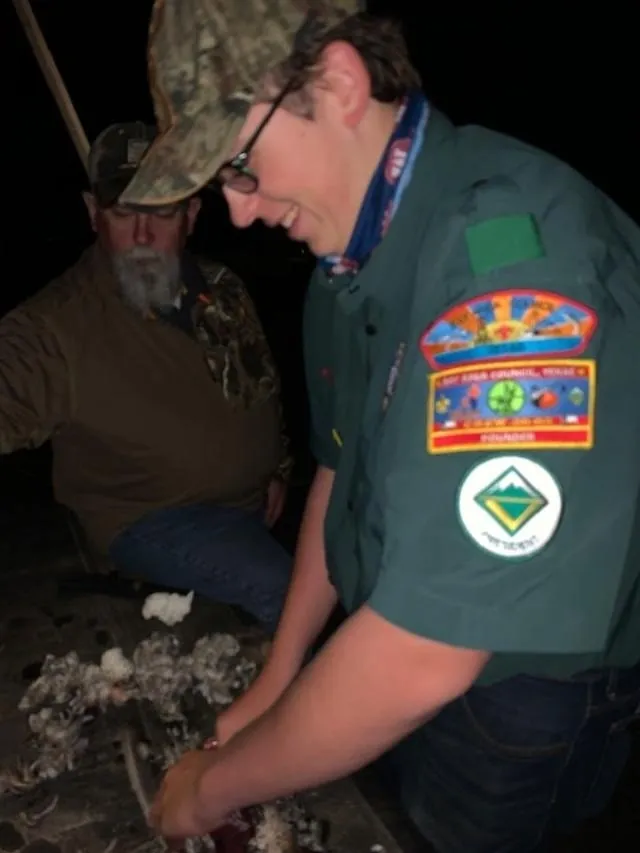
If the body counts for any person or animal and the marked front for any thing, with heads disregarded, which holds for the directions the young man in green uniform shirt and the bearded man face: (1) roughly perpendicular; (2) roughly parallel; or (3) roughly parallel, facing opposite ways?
roughly perpendicular

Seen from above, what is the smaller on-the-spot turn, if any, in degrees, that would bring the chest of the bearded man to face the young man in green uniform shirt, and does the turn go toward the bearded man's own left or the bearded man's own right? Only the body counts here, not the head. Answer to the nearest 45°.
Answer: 0° — they already face them

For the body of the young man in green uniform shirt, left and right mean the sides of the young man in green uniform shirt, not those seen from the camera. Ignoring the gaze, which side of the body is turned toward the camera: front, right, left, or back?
left

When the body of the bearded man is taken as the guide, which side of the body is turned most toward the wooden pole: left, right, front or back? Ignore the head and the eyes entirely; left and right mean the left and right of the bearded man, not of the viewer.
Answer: back

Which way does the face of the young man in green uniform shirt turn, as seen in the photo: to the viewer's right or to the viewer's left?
to the viewer's left

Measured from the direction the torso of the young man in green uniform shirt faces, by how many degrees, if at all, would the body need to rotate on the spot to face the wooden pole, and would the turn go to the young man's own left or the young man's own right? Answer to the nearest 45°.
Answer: approximately 90° to the young man's own right

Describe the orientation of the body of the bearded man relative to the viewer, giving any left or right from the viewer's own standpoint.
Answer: facing the viewer
